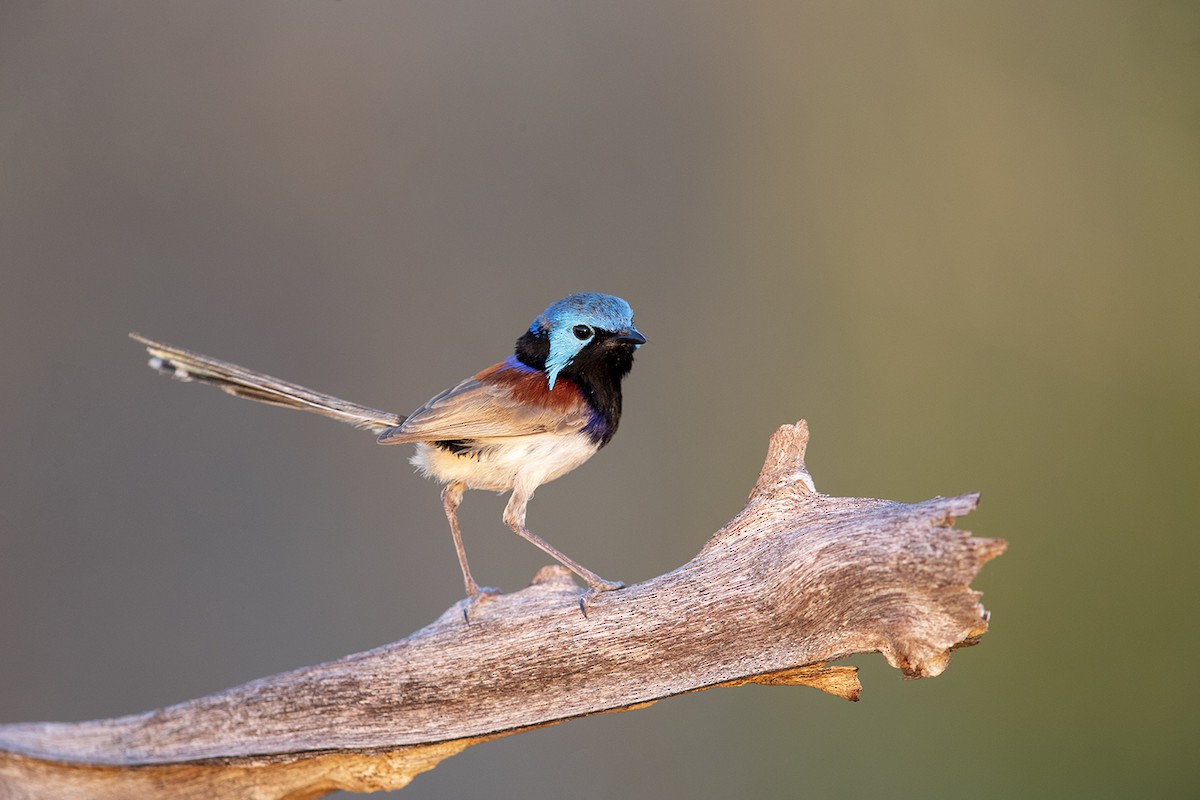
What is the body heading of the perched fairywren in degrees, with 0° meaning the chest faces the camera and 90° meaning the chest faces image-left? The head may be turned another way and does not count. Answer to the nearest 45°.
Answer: approximately 270°
